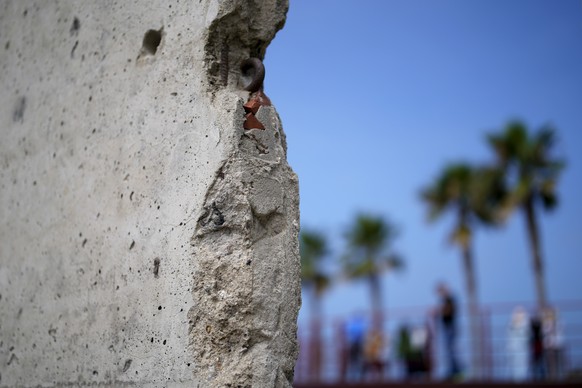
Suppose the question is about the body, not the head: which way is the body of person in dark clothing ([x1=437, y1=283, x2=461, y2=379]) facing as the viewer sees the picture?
to the viewer's left

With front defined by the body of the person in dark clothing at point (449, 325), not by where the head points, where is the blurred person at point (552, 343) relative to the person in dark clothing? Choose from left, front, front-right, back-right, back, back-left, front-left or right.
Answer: back

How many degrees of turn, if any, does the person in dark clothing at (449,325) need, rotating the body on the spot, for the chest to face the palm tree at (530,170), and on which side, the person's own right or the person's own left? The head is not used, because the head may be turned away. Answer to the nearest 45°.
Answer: approximately 90° to the person's own right

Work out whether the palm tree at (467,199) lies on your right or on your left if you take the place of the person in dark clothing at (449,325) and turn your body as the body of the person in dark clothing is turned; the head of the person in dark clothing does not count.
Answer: on your right

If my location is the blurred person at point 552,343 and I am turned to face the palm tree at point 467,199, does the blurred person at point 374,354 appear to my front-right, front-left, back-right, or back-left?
front-left

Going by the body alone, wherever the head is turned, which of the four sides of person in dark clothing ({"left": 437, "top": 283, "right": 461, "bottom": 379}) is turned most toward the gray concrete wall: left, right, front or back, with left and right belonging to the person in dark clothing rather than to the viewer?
left

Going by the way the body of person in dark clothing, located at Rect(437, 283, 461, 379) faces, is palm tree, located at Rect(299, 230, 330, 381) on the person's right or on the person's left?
on the person's right

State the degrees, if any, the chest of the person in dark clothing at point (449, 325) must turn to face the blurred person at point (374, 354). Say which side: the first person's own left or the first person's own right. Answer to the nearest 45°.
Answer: approximately 45° to the first person's own right
